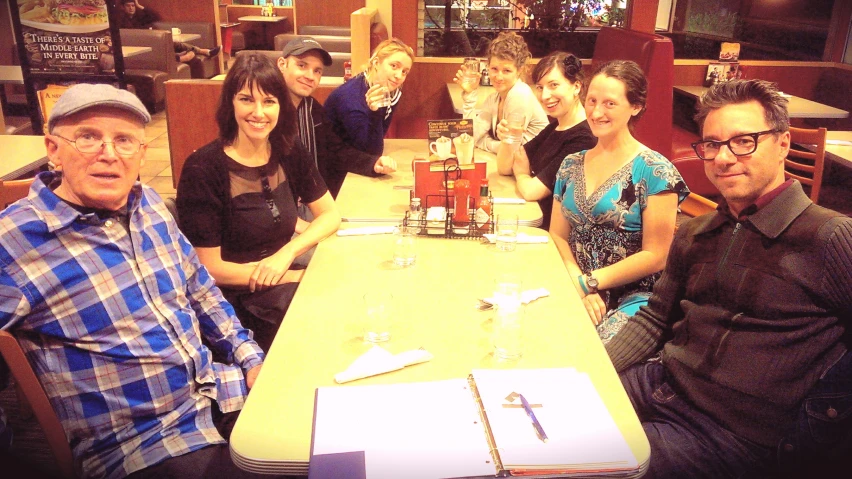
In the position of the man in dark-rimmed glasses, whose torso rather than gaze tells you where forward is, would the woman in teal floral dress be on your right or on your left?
on your right

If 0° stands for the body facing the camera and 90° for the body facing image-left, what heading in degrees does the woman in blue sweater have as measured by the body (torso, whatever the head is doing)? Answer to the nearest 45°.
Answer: approximately 315°

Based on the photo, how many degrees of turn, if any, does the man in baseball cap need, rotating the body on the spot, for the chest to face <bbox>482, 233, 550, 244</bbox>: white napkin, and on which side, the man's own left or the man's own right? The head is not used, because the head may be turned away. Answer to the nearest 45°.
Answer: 0° — they already face it

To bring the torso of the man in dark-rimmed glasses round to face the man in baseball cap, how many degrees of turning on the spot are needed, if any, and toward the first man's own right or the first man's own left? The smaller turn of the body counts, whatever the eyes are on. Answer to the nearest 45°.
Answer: approximately 90° to the first man's own right

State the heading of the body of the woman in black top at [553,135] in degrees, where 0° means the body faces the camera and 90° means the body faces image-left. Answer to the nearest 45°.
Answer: approximately 45°
